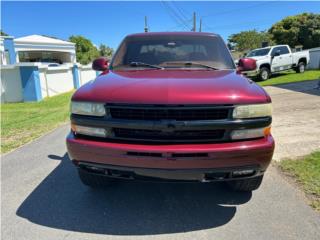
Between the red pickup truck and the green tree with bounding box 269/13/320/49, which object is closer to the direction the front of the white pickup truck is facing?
the red pickup truck

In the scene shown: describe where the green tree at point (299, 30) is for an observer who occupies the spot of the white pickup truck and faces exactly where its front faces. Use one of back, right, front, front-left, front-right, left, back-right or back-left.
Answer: back-right

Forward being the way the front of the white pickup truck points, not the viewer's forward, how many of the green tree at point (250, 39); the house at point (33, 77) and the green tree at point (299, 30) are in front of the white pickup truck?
1

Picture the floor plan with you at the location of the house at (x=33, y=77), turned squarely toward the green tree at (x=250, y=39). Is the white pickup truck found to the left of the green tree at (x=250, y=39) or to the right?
right

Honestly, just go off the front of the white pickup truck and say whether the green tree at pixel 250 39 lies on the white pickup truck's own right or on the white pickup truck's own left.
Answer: on the white pickup truck's own right

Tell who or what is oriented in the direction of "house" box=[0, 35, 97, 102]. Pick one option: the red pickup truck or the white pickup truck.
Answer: the white pickup truck

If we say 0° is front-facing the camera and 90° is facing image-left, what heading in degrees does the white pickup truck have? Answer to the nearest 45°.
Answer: approximately 45°

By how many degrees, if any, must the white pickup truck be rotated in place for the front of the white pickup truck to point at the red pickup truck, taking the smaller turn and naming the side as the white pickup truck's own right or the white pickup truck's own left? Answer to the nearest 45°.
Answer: approximately 45° to the white pickup truck's own left

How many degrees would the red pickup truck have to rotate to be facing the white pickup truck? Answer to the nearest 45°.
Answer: approximately 180°
